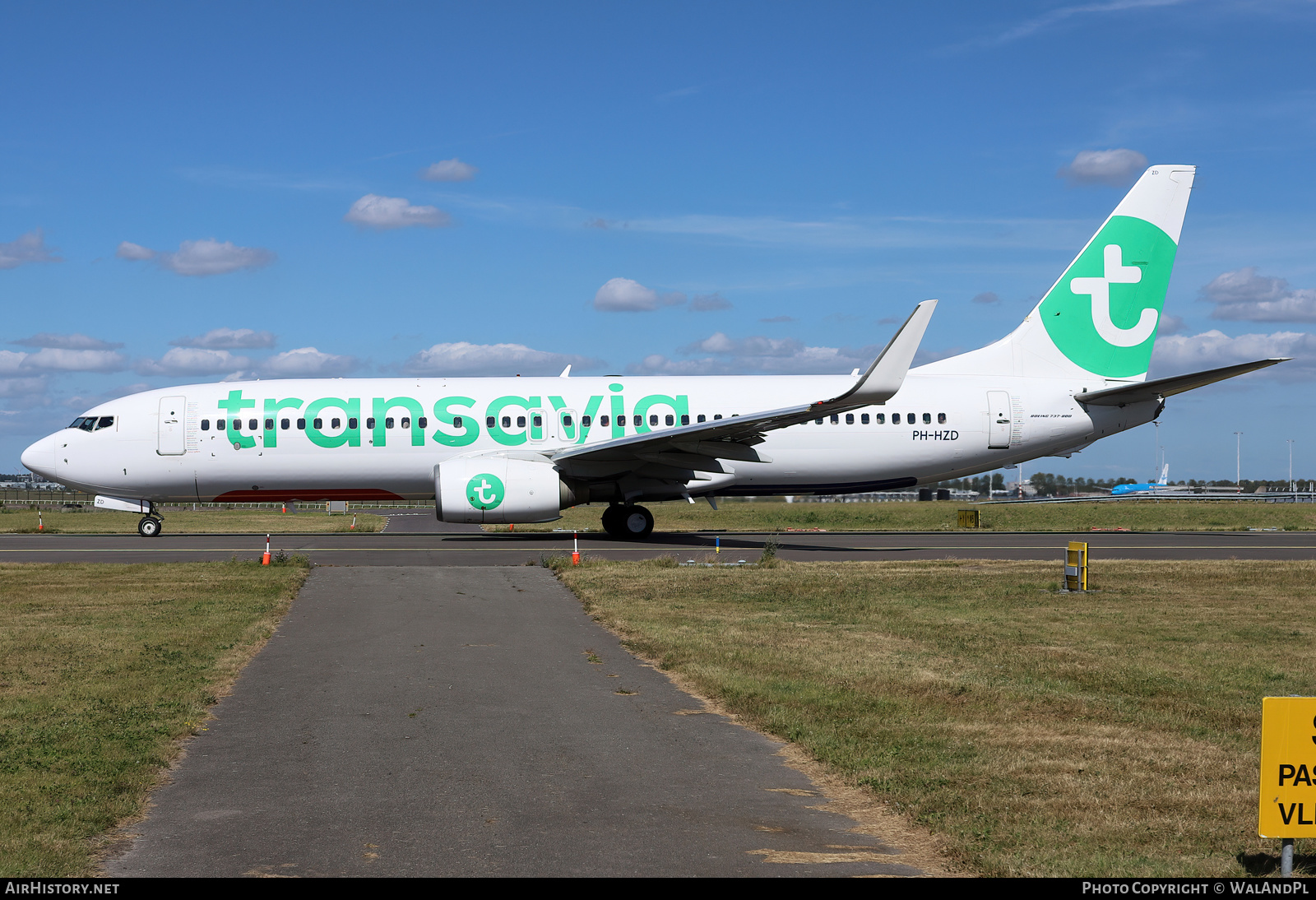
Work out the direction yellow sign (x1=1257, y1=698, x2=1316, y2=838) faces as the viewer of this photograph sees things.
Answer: facing the viewer

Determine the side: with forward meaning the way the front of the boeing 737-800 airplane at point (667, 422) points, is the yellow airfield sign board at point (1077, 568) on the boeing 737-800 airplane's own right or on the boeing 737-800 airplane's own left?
on the boeing 737-800 airplane's own left

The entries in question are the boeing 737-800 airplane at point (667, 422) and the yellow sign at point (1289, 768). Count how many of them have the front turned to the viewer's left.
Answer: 1

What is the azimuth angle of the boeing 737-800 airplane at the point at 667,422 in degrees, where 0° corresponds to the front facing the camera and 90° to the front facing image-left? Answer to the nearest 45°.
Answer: approximately 90°

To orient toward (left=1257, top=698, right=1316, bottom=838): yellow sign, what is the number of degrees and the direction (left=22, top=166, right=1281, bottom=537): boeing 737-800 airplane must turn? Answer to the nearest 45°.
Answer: approximately 90° to its left

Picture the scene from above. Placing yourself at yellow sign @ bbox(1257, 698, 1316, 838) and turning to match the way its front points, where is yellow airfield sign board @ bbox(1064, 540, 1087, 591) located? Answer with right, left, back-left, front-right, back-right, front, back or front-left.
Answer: back

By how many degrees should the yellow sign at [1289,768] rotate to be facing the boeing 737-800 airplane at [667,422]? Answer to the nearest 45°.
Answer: approximately 135° to its right

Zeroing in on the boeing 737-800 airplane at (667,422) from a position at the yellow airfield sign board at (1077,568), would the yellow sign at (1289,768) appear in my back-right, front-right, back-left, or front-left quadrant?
back-left
